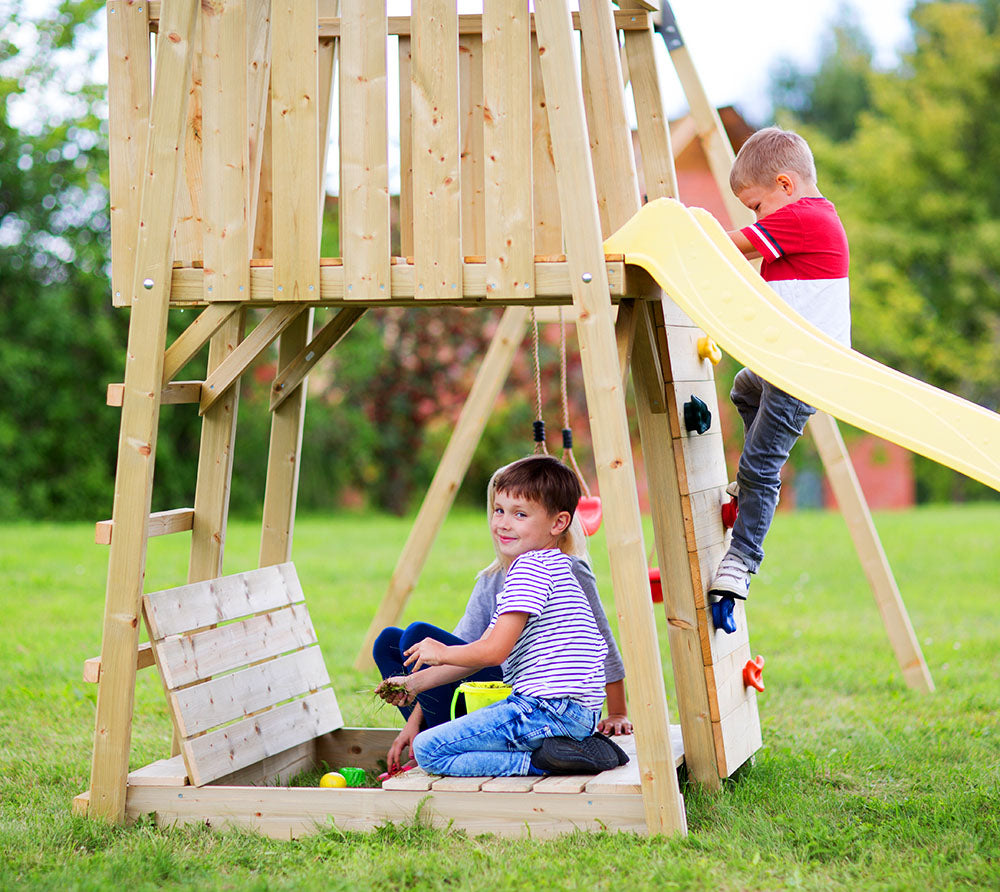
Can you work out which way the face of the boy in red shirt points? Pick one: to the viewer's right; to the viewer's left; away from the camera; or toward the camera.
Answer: to the viewer's left

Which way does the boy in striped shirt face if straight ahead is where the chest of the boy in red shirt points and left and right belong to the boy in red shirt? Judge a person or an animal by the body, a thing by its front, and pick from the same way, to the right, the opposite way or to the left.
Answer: the same way

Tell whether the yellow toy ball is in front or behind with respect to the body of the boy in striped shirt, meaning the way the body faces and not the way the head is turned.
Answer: in front

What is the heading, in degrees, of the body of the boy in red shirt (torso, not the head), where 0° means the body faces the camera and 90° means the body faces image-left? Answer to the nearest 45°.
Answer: approximately 90°

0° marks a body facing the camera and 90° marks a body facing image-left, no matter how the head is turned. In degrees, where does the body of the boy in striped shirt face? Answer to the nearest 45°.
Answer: approximately 90°

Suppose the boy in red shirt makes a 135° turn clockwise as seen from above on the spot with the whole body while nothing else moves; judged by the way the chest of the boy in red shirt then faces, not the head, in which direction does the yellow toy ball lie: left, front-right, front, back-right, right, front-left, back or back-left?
back-left

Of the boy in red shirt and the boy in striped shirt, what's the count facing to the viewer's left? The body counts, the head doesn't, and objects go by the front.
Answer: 2

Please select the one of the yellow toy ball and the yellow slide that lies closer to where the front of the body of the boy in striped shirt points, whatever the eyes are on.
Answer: the yellow toy ball

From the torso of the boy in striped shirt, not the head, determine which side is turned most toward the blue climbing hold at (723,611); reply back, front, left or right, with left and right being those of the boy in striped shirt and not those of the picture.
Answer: back
